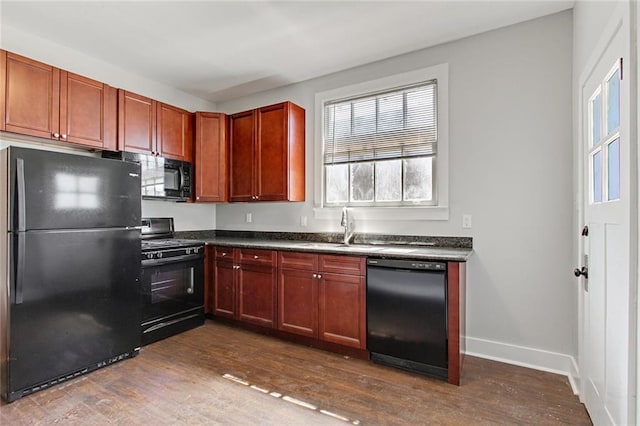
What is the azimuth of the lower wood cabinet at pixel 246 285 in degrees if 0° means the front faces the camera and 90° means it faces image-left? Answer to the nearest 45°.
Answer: approximately 45°

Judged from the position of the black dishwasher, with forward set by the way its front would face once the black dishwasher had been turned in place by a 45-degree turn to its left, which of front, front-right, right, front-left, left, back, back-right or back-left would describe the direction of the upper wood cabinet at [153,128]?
right

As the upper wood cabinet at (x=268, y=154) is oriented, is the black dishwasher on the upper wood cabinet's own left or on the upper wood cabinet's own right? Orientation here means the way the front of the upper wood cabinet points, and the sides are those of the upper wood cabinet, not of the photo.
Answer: on the upper wood cabinet's own left

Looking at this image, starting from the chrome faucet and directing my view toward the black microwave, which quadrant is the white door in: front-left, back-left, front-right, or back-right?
back-left

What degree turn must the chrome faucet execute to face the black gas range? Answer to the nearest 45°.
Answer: approximately 45° to its right

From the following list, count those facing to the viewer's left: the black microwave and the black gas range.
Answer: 0

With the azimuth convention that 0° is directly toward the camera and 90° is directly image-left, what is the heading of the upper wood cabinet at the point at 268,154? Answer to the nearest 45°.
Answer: approximately 45°

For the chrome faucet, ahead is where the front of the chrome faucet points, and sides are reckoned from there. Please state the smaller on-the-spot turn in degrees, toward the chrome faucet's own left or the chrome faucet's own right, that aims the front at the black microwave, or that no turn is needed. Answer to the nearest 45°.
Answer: approximately 45° to the chrome faucet's own right

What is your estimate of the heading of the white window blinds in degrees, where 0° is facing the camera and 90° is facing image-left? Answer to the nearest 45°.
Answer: approximately 45°

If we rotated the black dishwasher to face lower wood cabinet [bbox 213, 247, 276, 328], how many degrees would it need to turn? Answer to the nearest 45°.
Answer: approximately 45° to its right
